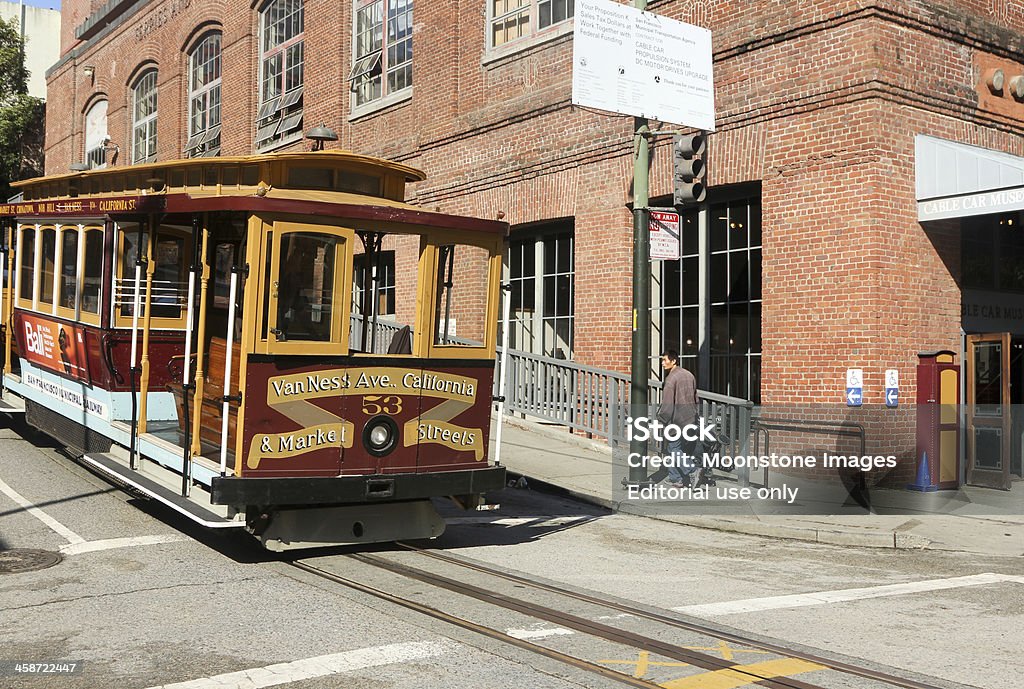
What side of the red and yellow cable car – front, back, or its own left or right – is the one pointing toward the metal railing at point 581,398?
left

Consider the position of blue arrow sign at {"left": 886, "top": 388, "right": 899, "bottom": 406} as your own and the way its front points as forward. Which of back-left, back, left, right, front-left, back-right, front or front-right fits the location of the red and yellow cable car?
front-right

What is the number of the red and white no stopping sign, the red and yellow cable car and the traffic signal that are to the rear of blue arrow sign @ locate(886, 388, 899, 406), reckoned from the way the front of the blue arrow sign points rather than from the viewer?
0

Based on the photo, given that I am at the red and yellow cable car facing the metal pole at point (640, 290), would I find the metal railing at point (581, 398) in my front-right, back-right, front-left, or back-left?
front-left

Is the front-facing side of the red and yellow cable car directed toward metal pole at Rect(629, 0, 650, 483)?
no

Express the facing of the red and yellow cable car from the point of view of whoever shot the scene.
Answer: facing the viewer and to the right of the viewer

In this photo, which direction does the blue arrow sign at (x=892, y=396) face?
toward the camera

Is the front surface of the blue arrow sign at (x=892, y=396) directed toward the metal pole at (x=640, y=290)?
no

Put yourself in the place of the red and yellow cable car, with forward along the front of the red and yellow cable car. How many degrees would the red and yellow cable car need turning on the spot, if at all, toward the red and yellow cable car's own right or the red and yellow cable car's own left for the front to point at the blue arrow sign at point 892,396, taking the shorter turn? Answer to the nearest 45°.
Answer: approximately 45° to the red and yellow cable car's own left

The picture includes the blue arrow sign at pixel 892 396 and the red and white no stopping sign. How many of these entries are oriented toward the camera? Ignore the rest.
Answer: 2

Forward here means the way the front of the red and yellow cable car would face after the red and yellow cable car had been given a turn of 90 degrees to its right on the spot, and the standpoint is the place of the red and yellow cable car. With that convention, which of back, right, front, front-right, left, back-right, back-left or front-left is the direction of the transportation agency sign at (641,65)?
back
